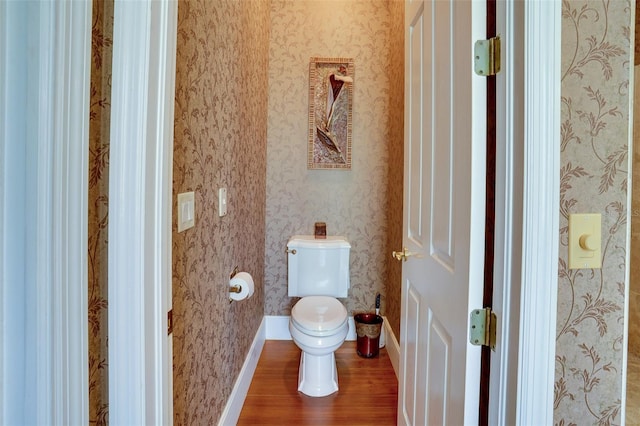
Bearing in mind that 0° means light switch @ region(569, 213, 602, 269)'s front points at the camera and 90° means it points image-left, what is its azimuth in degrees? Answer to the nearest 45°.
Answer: approximately 0°

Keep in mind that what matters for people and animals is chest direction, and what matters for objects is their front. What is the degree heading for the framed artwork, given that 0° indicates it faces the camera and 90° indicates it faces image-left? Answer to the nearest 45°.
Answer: approximately 0°

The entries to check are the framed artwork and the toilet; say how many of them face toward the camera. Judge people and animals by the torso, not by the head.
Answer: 2

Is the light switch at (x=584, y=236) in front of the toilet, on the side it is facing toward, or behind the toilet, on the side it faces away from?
in front

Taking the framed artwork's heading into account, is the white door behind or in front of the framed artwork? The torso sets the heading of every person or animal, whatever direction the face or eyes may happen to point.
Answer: in front
